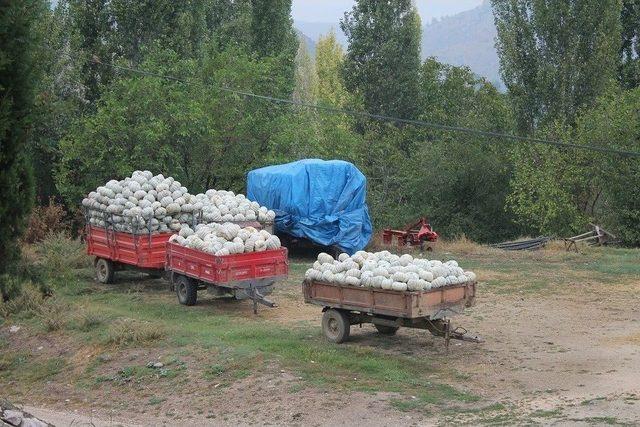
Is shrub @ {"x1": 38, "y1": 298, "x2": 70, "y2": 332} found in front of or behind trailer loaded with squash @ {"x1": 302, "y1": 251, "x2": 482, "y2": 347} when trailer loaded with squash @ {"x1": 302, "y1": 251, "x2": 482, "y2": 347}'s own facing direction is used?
behind

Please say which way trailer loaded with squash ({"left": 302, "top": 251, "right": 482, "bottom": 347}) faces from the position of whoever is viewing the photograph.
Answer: facing the viewer and to the right of the viewer

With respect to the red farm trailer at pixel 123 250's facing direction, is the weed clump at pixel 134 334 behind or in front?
in front

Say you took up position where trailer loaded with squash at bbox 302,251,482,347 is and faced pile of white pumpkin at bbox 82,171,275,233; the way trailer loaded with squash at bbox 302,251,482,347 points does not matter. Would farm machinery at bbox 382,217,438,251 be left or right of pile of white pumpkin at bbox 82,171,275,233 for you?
right

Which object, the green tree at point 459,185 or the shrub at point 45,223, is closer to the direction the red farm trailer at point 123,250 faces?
the green tree

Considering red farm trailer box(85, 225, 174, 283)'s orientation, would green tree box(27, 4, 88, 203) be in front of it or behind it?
behind

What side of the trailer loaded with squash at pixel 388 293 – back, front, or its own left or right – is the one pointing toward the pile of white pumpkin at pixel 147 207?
back

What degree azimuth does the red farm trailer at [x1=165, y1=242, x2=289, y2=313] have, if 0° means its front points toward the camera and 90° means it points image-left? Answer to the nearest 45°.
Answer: approximately 315°

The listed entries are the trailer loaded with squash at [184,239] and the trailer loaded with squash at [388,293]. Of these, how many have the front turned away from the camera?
0

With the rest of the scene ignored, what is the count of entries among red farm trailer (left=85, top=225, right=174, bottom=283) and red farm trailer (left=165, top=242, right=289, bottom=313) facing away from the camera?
0

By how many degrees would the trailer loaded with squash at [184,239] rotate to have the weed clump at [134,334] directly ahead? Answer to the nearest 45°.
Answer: approximately 45° to its right

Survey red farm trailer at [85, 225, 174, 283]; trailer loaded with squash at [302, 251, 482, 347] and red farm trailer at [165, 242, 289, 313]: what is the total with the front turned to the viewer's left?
0
